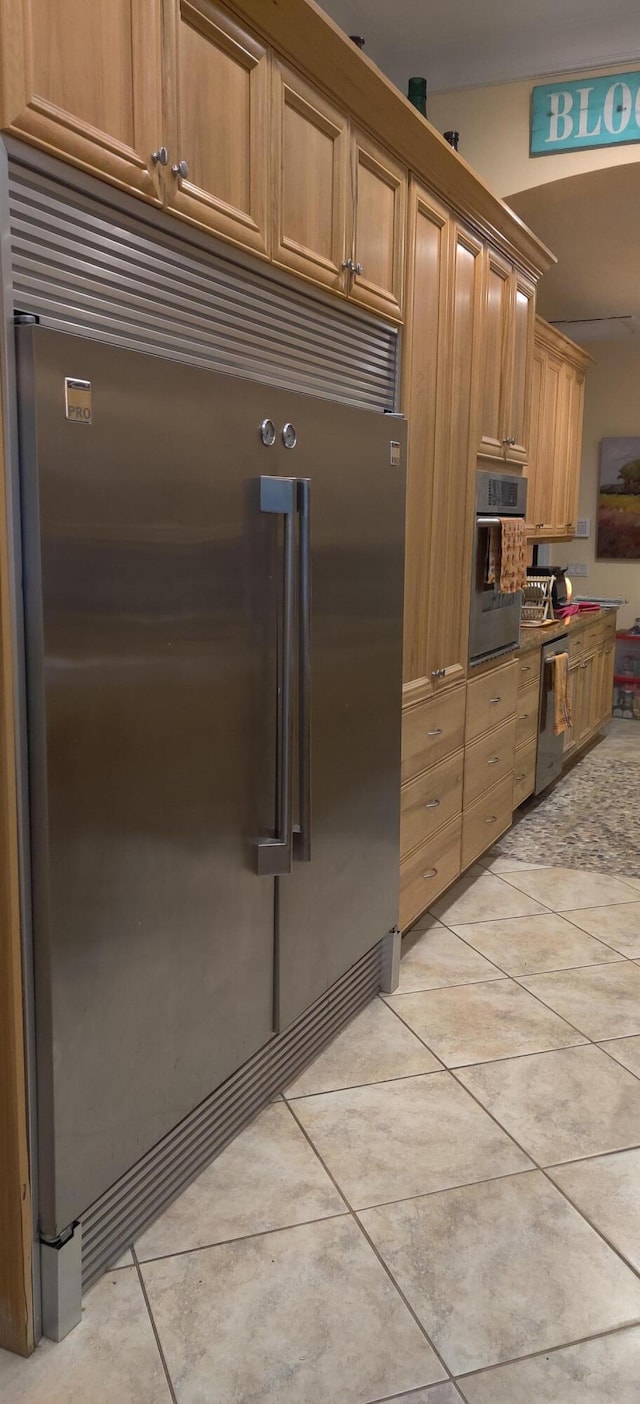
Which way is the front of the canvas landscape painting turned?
toward the camera

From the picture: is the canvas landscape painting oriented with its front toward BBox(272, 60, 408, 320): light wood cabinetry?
yes

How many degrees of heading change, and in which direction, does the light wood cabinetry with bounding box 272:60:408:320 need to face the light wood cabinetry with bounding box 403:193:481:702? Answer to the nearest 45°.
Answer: approximately 90° to its left

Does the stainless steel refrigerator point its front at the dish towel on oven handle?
no

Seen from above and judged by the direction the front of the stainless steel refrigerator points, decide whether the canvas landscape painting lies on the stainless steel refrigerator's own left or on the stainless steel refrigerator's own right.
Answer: on the stainless steel refrigerator's own left

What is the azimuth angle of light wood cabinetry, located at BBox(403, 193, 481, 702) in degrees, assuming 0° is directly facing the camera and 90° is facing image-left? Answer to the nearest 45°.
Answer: approximately 315°

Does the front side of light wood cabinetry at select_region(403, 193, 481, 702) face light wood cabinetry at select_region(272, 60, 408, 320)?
no

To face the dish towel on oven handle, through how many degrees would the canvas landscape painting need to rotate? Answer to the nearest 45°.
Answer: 0° — it already faces it

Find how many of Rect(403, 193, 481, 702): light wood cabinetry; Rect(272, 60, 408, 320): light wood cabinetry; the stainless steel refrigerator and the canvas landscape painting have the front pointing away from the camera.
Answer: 0

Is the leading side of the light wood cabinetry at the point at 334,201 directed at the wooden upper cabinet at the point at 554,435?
no

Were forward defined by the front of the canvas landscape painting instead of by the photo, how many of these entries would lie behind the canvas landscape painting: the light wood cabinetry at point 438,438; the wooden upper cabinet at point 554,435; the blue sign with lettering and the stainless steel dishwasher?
0

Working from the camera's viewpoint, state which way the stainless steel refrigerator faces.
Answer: facing the viewer and to the right of the viewer

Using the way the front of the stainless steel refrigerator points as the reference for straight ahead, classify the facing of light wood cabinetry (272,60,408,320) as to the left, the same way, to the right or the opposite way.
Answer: the same way

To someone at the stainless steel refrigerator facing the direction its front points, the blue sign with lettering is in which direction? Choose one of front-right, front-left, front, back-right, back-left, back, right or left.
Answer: left

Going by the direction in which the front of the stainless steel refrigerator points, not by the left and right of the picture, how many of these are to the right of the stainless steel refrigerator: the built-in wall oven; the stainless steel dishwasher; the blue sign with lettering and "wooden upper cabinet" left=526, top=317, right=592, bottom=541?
0

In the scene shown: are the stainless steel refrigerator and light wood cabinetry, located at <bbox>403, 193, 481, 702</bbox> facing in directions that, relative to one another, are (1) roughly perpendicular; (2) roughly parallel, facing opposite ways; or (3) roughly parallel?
roughly parallel

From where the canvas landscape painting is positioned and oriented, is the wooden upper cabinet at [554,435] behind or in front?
in front

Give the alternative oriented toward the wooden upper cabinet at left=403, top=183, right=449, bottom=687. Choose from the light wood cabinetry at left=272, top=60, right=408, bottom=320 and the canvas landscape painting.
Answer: the canvas landscape painting

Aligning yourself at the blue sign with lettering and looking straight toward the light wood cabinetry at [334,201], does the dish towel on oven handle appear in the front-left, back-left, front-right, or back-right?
front-right
